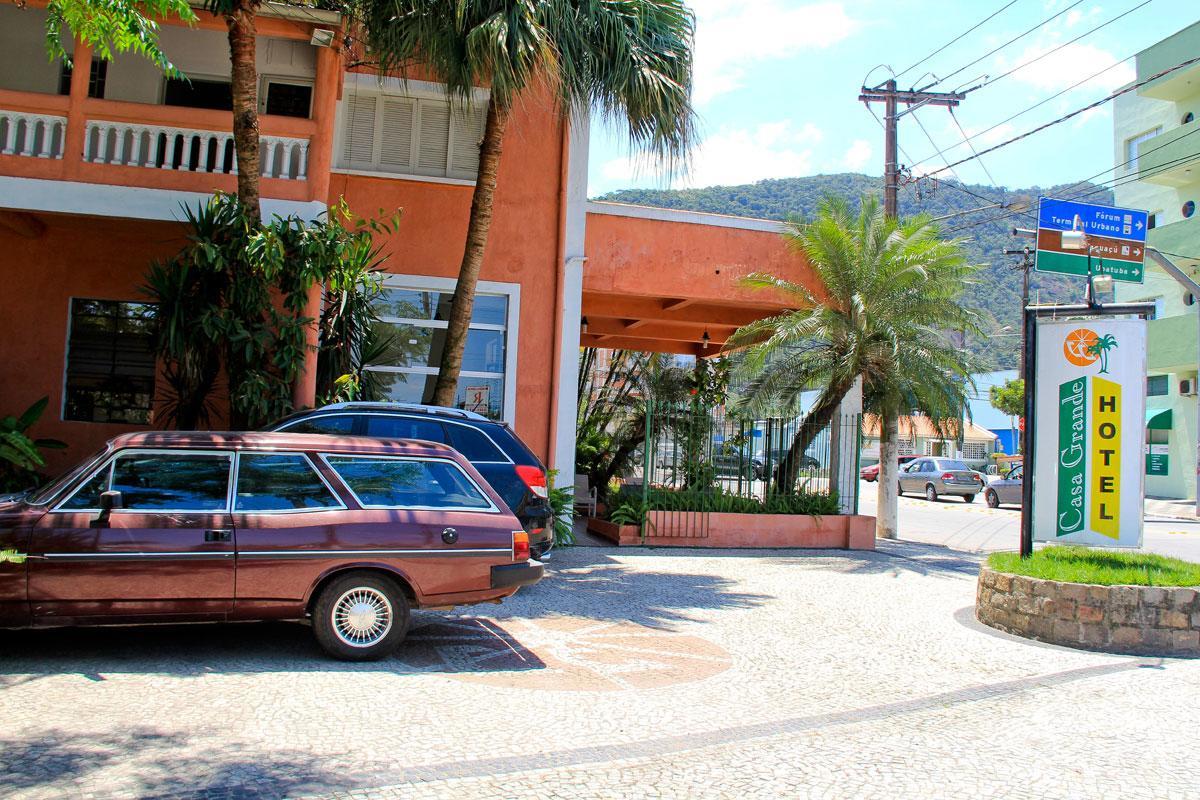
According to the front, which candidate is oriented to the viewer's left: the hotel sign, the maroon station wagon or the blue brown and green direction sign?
the maroon station wagon

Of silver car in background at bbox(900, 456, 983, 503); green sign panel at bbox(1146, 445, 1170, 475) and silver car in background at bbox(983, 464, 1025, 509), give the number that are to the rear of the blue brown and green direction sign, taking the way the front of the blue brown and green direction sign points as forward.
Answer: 3

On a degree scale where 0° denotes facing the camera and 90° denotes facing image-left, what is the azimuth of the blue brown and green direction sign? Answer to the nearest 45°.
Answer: approximately 0°

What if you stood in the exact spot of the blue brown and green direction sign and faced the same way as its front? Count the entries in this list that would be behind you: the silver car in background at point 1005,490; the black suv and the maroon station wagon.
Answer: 1

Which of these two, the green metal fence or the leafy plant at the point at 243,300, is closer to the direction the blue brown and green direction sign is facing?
the leafy plant

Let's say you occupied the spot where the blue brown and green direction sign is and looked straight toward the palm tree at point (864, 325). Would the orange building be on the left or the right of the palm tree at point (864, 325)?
left

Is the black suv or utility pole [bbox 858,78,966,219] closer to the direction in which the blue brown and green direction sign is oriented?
the black suv

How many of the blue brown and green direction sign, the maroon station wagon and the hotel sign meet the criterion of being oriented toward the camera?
2

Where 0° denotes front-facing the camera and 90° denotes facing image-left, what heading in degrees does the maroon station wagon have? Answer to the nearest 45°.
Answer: approximately 90°

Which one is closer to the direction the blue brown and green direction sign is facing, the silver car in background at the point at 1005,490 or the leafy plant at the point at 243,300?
the leafy plant

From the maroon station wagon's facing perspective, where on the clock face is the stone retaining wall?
The stone retaining wall is roughly at 6 o'clock from the maroon station wagon.

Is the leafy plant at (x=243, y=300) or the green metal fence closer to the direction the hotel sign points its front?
the leafy plant

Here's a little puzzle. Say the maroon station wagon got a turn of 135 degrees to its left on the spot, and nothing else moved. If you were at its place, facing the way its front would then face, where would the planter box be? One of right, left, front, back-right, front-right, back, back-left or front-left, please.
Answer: left

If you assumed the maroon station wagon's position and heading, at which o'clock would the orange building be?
The orange building is roughly at 3 o'clock from the maroon station wagon.

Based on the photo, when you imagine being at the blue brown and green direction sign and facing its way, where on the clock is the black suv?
The black suv is roughly at 2 o'clock from the blue brown and green direction sign.

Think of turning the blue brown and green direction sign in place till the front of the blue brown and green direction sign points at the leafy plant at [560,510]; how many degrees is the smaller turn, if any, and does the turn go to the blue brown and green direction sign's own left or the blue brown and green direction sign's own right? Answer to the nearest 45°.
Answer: approximately 90° to the blue brown and green direction sign's own right

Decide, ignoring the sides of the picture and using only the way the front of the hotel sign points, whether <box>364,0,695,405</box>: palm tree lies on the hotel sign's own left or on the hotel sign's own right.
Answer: on the hotel sign's own right
